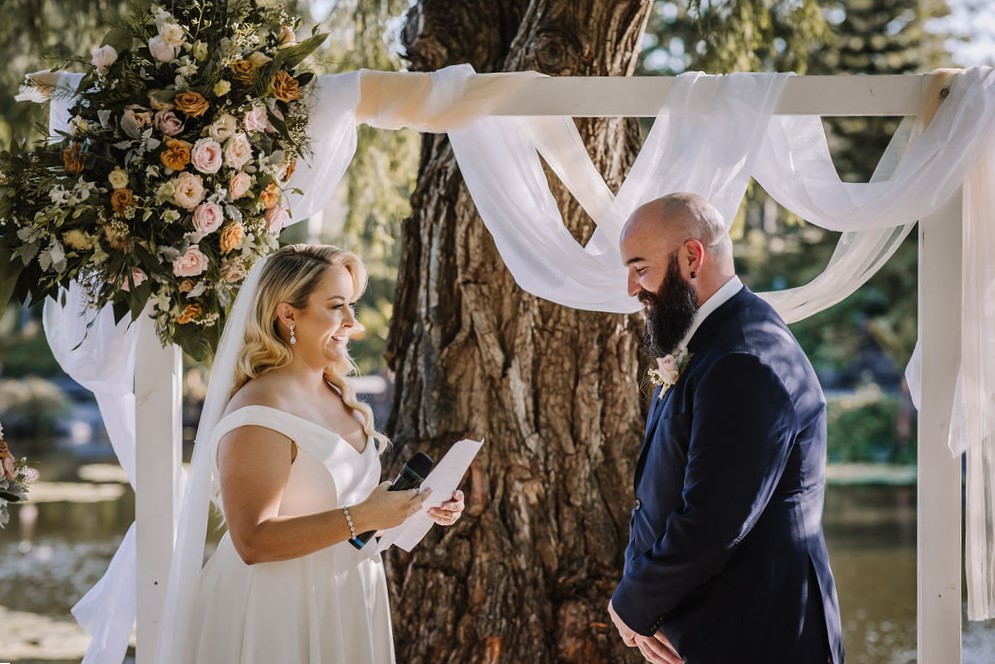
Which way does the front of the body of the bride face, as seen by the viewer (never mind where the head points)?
to the viewer's right

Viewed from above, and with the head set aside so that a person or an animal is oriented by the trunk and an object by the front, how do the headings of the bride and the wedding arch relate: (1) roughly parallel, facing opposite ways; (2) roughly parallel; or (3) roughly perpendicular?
roughly perpendicular

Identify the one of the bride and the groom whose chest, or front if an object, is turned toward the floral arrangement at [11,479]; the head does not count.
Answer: the groom

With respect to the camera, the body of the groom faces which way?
to the viewer's left

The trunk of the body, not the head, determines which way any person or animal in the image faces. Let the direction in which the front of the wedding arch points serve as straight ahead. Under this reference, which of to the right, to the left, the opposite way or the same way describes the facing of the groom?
to the right

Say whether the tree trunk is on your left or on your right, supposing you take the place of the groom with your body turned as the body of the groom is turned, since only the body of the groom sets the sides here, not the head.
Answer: on your right

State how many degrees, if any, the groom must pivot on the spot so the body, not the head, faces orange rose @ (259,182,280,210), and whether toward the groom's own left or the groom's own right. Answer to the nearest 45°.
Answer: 0° — they already face it

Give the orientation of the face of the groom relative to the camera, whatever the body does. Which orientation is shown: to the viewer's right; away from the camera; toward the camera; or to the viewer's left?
to the viewer's left

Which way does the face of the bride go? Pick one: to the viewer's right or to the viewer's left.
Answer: to the viewer's right

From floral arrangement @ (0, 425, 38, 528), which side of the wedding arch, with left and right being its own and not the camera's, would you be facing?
right
